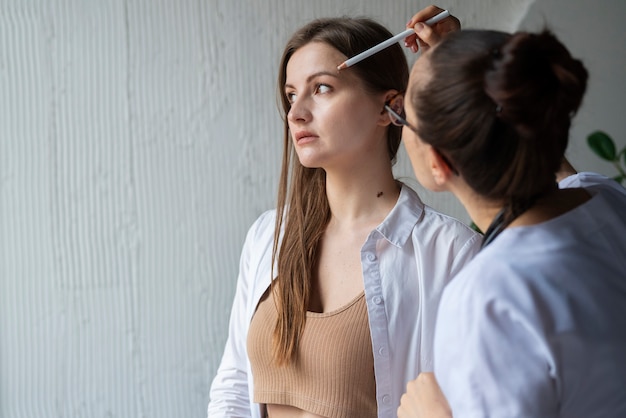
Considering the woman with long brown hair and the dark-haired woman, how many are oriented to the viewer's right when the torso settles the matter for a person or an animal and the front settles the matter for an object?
0

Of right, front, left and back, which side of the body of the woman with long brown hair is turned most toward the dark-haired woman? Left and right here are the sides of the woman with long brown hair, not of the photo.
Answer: left

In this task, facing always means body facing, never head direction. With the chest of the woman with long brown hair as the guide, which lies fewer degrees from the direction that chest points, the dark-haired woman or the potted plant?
the dark-haired woman

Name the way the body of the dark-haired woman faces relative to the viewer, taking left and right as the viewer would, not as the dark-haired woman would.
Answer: facing away from the viewer and to the left of the viewer

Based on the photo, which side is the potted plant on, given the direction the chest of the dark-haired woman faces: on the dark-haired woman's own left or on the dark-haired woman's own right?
on the dark-haired woman's own right

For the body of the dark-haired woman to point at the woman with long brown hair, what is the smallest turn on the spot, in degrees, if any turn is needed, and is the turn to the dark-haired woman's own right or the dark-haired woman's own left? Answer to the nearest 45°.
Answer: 0° — they already face them

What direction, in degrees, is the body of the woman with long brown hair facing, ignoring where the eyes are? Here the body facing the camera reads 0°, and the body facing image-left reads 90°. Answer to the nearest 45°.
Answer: approximately 45°

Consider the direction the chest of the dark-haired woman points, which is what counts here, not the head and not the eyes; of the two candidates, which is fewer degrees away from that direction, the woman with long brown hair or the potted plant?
the woman with long brown hair
